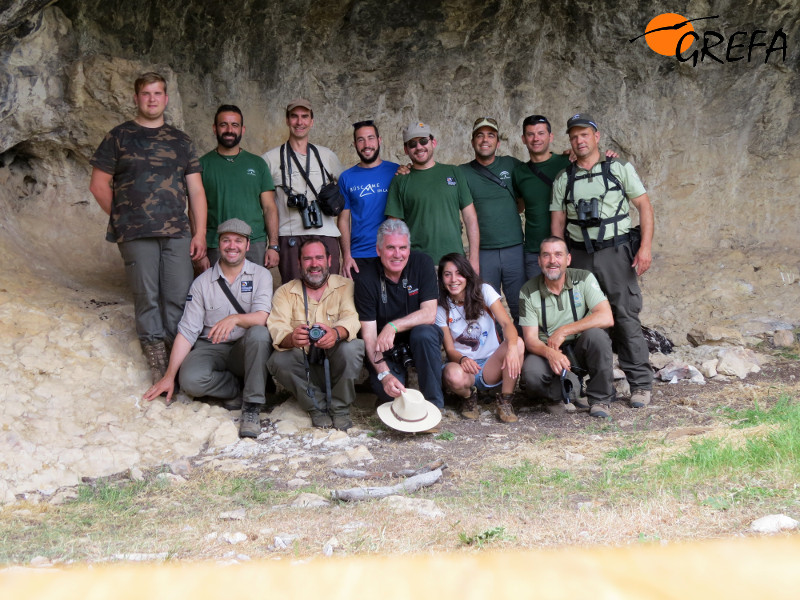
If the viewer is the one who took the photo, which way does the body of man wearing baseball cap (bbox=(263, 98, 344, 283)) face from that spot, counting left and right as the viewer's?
facing the viewer

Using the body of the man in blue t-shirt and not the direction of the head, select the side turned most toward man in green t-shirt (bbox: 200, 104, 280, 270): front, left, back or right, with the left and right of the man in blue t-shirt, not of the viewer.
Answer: right

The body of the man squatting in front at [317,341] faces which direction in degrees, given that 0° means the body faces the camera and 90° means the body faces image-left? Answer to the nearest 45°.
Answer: approximately 0°

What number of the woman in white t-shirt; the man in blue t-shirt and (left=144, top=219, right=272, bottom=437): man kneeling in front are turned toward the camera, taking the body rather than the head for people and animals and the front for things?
3

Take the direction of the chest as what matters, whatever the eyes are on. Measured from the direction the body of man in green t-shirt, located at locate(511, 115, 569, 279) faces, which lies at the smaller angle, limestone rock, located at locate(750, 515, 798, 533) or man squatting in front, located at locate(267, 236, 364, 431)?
the limestone rock

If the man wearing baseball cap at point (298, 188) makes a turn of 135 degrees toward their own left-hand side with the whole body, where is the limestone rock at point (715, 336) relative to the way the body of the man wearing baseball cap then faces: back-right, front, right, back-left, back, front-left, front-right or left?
front-right

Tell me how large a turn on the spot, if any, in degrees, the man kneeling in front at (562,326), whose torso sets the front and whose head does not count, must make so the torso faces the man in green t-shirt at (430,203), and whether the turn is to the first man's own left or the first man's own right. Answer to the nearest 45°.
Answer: approximately 90° to the first man's own right
